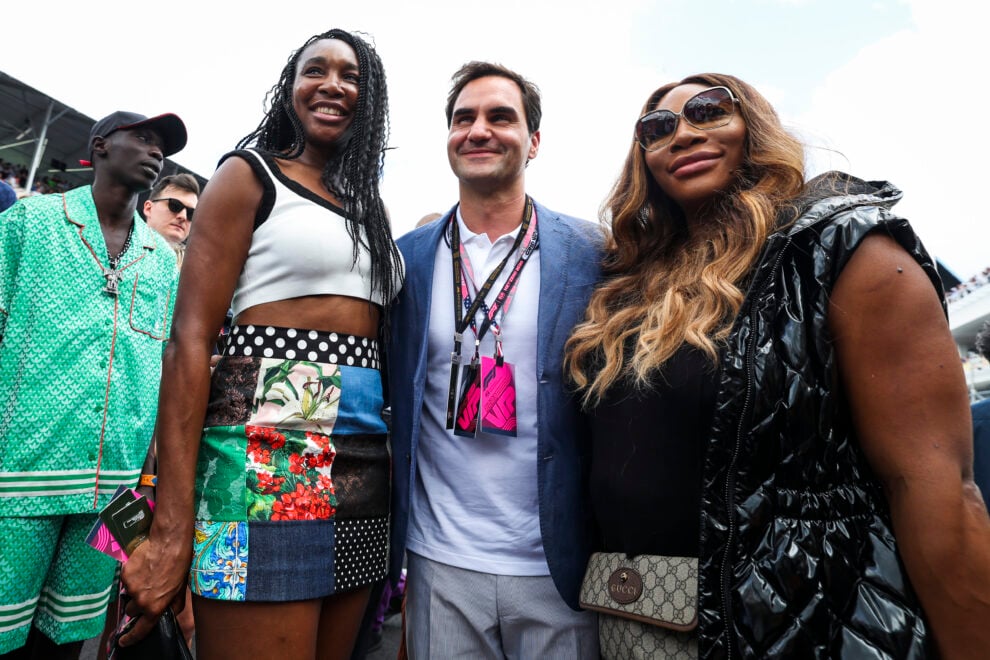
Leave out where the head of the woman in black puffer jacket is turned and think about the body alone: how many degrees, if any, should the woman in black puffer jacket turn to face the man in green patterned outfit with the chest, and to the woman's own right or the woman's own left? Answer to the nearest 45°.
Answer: approximately 45° to the woman's own right

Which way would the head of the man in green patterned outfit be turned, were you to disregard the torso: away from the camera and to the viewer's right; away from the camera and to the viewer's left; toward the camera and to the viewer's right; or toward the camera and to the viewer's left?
toward the camera and to the viewer's right

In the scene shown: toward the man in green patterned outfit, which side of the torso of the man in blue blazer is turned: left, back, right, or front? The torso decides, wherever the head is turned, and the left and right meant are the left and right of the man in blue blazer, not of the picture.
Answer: right

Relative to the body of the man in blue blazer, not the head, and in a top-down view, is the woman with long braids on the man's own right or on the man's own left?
on the man's own right

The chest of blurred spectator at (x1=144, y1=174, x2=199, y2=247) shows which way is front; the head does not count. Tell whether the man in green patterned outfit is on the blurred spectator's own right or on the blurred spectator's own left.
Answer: on the blurred spectator's own right

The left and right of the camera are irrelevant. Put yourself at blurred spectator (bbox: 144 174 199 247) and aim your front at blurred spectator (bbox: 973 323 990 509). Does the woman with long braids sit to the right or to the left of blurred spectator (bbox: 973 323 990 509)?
right
